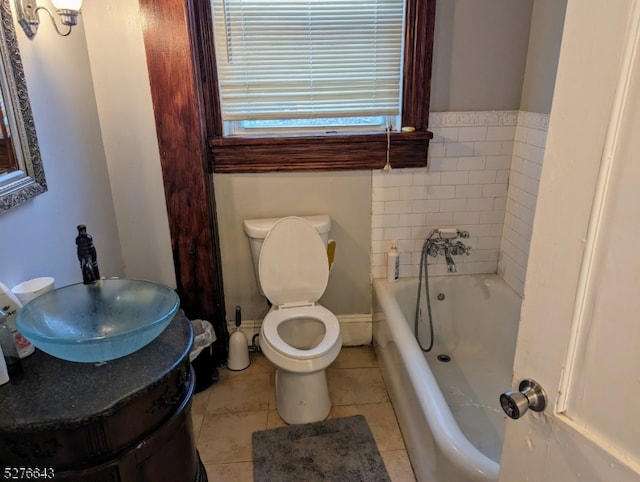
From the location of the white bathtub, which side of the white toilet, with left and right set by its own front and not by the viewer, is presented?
left

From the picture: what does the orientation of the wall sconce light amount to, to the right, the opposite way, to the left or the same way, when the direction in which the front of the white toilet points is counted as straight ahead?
to the left

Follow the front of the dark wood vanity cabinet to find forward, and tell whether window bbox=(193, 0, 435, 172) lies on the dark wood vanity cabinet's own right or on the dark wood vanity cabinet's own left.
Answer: on the dark wood vanity cabinet's own left

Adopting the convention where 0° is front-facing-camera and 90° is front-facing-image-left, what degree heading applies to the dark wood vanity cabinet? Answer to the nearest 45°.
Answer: approximately 315°

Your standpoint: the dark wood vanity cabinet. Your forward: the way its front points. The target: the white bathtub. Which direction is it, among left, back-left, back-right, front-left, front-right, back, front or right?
front-left

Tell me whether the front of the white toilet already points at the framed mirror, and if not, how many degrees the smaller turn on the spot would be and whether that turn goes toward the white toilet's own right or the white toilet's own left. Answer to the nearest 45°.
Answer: approximately 45° to the white toilet's own right

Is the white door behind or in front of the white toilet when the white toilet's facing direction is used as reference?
in front

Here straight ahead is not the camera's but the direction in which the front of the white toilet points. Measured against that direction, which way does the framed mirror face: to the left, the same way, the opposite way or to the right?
to the left

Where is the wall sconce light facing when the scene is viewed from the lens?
facing the viewer and to the right of the viewer

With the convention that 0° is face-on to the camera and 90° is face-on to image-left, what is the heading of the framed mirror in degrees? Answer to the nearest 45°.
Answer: approximately 315°
